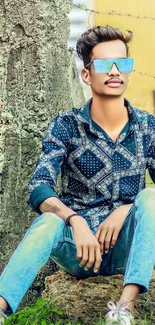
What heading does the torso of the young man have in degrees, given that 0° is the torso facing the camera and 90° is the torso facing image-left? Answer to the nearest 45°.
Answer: approximately 0°
